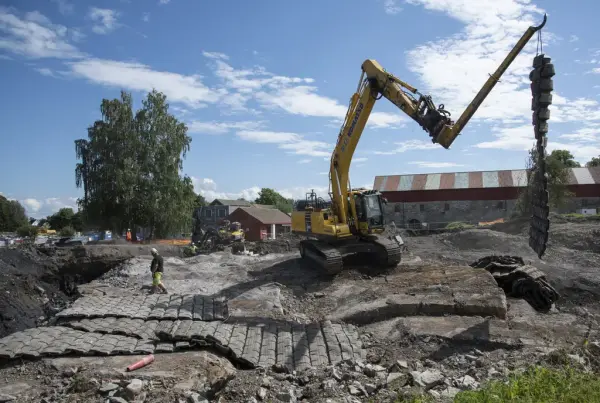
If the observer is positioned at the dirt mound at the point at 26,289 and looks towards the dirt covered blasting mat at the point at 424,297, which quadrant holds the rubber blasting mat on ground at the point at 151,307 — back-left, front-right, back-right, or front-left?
front-right

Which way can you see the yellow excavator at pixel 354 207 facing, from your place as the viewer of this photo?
facing the viewer and to the right of the viewer

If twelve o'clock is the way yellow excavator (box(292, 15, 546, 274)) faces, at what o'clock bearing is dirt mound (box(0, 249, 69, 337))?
The dirt mound is roughly at 4 o'clock from the yellow excavator.

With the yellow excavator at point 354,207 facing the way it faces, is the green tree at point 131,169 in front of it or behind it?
behind

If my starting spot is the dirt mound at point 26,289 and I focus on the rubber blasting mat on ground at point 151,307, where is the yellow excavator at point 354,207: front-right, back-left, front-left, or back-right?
front-left

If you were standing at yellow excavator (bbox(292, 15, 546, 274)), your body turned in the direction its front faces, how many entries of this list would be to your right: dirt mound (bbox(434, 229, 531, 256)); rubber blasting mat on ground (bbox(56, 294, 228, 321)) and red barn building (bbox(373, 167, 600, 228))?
1

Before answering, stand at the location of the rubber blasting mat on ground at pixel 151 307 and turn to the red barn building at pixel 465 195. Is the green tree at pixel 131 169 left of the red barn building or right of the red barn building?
left

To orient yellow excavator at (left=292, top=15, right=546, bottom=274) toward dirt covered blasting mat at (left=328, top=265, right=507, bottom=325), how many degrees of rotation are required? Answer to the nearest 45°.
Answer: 0° — it already faces it

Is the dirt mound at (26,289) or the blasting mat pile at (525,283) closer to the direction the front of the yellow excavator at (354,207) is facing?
the blasting mat pile

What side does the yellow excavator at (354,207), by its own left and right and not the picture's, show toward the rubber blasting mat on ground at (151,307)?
right

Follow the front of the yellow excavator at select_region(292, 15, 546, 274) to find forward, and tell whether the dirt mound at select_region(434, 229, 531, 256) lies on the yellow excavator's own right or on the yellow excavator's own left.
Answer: on the yellow excavator's own left
